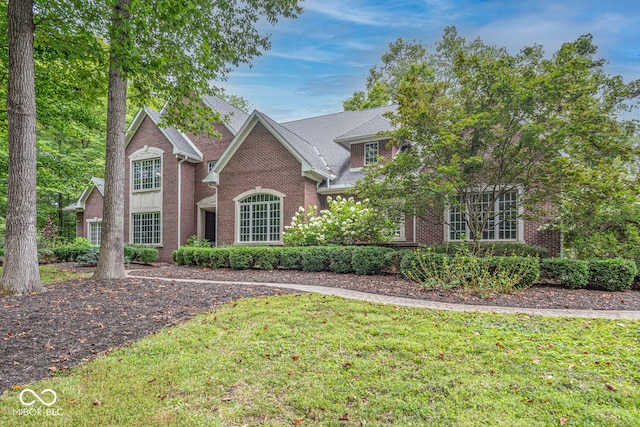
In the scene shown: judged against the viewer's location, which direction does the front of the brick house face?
facing the viewer

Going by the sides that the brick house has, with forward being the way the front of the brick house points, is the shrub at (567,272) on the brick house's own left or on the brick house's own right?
on the brick house's own left

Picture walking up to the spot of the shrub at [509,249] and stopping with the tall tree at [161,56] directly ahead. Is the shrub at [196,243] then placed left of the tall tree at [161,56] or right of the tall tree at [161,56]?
right

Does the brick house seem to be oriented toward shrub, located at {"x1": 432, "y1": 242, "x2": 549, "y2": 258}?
no

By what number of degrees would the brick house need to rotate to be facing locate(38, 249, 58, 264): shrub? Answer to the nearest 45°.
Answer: approximately 90° to its right

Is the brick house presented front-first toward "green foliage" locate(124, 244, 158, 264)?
no

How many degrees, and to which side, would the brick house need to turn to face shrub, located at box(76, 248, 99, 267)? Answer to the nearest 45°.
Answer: approximately 90° to its right

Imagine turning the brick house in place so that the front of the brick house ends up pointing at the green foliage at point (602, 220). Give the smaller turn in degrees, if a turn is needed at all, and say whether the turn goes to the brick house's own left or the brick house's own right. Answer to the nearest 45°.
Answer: approximately 45° to the brick house's own left

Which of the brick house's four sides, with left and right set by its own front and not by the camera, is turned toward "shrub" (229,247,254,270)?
front

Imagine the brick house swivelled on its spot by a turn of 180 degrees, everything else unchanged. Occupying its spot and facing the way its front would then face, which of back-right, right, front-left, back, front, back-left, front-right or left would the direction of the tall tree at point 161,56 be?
back

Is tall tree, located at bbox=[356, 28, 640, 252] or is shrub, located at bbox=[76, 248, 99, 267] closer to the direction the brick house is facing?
the tall tree

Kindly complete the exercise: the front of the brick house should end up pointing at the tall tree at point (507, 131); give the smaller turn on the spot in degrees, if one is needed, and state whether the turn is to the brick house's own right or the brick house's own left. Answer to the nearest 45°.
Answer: approximately 45° to the brick house's own left

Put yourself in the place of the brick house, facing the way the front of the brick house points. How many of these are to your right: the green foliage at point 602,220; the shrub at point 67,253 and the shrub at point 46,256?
2

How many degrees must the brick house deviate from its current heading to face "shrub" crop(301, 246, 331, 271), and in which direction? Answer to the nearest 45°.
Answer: approximately 45° to its left

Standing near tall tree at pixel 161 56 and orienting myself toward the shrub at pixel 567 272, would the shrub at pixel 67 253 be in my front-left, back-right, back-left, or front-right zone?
back-left

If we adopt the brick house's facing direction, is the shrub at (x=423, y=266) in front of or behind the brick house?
in front
